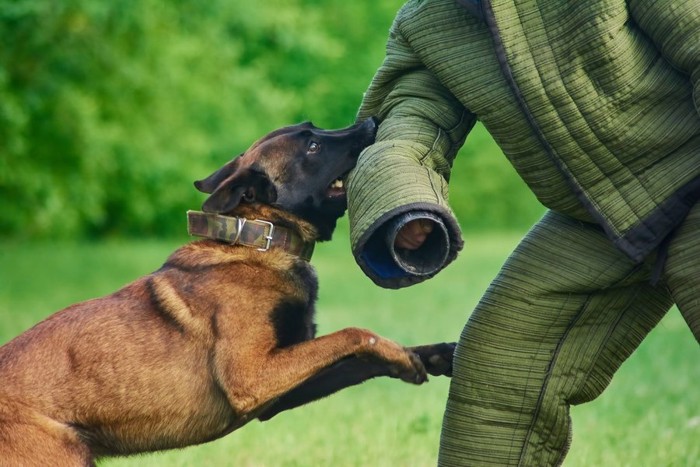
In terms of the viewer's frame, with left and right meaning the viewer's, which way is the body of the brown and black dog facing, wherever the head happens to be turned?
facing to the right of the viewer
